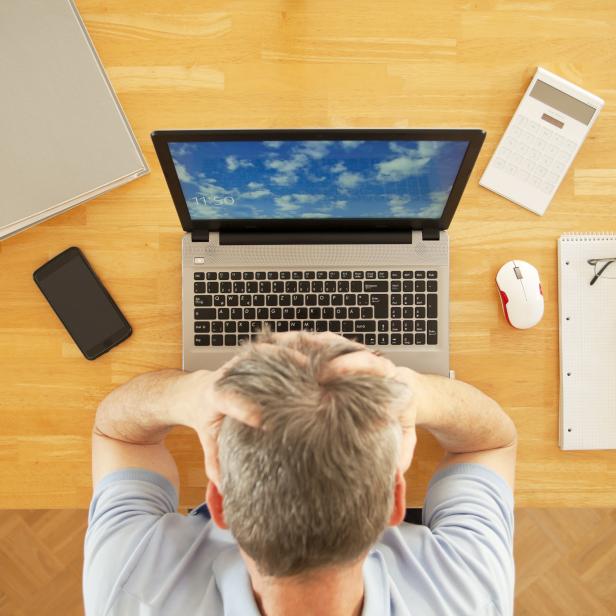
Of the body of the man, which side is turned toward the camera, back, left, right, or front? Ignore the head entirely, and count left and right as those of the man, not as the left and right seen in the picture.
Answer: back

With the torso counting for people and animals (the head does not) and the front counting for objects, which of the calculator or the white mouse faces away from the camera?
the white mouse

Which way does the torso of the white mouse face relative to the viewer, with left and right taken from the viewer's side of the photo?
facing away from the viewer

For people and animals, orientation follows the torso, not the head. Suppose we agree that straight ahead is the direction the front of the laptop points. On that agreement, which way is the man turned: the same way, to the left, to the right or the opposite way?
the opposite way

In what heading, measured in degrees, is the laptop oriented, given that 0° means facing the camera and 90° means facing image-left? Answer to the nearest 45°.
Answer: approximately 0°
